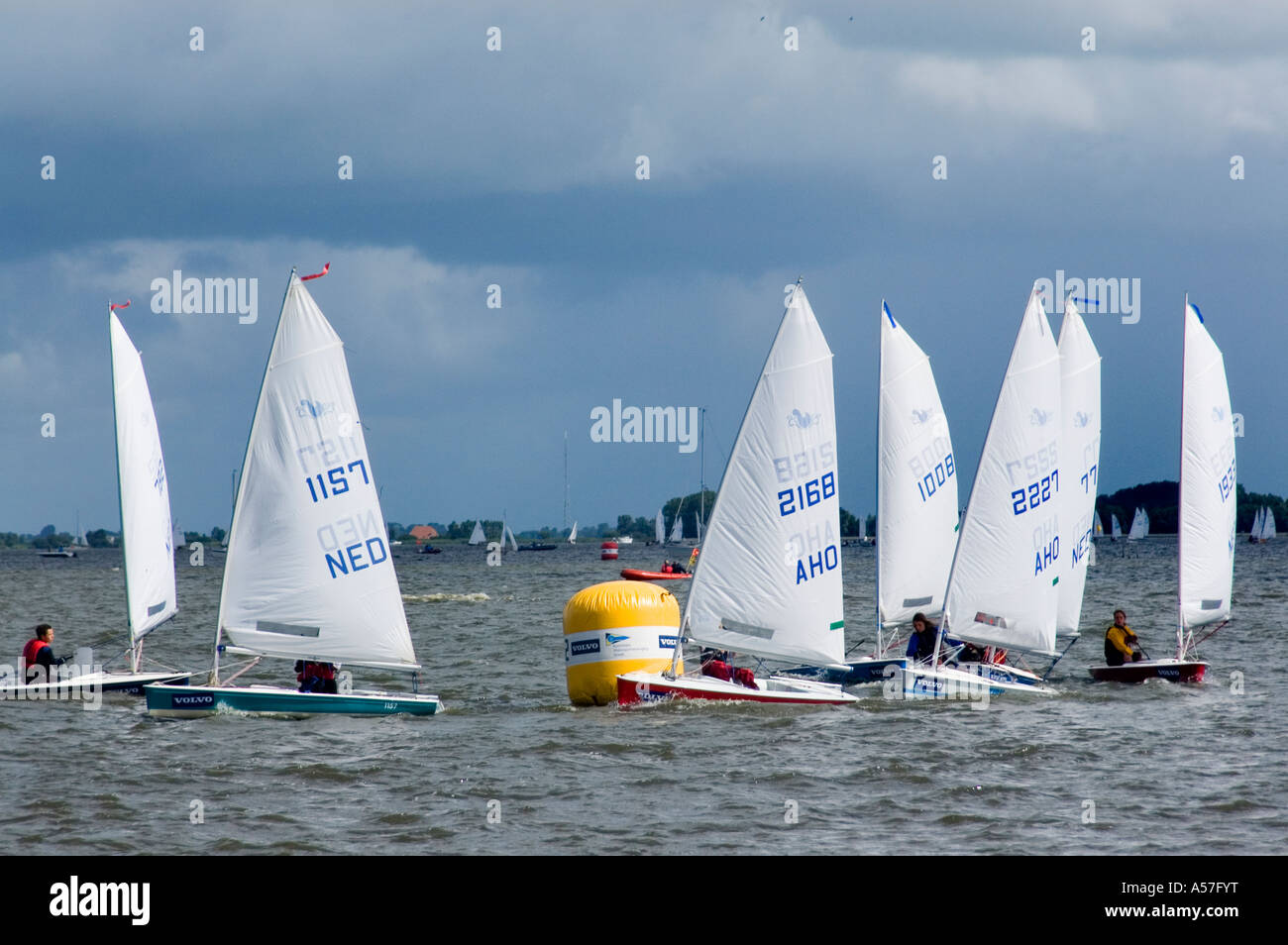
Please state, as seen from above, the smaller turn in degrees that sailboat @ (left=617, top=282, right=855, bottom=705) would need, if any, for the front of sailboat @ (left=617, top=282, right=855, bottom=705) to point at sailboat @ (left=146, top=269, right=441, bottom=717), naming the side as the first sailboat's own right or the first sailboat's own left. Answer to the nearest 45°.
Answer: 0° — it already faces it

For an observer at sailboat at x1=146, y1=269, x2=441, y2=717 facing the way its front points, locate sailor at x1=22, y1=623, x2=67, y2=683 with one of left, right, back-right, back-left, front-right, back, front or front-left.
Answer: front-right

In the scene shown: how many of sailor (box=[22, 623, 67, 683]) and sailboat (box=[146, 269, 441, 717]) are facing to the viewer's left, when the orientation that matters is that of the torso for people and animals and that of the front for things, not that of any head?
1

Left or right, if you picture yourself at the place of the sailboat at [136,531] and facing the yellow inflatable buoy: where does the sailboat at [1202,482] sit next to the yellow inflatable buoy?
left

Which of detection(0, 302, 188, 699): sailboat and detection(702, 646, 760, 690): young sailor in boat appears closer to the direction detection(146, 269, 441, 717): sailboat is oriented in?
the sailboat

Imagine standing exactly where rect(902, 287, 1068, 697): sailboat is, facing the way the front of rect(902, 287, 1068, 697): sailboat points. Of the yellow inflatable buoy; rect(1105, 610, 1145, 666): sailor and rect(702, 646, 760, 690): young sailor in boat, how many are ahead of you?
2

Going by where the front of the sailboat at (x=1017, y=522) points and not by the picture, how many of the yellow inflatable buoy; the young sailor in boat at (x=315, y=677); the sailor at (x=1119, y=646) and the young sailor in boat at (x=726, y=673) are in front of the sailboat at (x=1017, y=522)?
3

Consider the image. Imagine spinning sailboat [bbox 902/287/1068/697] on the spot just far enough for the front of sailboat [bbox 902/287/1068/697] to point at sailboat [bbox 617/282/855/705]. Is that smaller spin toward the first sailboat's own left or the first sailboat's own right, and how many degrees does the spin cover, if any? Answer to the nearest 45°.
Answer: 0° — it already faces it

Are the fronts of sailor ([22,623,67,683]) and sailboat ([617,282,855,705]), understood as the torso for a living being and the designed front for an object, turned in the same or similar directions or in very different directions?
very different directions

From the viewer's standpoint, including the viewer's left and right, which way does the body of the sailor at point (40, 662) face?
facing to the right of the viewer

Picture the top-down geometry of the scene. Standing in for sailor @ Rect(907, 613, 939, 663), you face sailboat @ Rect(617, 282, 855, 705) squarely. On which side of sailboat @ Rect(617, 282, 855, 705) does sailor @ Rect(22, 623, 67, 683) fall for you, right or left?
right

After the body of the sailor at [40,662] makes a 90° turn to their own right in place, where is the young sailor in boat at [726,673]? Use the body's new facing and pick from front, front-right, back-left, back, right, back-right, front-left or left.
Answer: front-left

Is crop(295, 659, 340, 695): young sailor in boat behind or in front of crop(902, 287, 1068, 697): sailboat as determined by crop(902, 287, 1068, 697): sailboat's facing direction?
in front

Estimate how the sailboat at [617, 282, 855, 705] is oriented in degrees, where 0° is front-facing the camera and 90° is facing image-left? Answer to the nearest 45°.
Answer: approximately 90°

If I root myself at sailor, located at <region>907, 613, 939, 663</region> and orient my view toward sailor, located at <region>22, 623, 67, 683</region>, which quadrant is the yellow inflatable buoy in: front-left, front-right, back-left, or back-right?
front-left

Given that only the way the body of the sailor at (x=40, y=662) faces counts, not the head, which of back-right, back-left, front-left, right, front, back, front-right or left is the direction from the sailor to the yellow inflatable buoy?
front-right

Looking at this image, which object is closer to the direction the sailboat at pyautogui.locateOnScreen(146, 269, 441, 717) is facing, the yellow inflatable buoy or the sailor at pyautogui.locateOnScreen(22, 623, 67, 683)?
the sailor

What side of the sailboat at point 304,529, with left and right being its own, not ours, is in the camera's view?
left

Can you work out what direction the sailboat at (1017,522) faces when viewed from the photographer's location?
facing the viewer and to the left of the viewer

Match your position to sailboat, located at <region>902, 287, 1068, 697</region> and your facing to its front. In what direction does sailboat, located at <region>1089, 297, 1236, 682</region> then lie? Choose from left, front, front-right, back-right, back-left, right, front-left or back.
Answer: back

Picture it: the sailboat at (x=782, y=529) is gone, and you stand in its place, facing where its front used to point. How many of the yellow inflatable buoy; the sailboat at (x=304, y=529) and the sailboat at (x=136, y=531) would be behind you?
0
